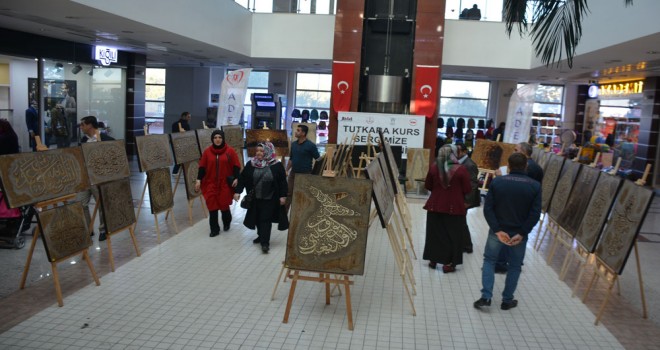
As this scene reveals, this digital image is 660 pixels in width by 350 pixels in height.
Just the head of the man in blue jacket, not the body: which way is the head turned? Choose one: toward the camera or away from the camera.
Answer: away from the camera

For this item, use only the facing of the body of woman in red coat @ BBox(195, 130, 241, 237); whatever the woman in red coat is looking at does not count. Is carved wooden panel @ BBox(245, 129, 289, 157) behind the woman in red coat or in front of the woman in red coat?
behind

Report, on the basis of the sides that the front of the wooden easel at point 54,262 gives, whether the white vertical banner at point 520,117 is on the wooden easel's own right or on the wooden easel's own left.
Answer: on the wooden easel's own left

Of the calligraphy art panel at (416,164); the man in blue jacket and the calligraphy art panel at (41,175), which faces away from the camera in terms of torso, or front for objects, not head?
the man in blue jacket

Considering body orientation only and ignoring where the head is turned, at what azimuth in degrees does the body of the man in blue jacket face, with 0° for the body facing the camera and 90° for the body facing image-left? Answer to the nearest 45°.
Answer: approximately 180°

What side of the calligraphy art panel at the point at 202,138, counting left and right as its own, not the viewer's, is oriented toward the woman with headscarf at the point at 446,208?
front

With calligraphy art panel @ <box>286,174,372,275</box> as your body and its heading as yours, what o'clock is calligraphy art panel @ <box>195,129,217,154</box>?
calligraphy art panel @ <box>195,129,217,154</box> is roughly at 5 o'clock from calligraphy art panel @ <box>286,174,372,275</box>.

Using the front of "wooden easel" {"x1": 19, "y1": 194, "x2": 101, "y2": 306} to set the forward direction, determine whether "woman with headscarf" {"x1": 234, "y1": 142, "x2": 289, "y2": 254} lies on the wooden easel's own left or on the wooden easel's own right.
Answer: on the wooden easel's own left

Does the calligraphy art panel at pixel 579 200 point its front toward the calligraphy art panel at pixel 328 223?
yes

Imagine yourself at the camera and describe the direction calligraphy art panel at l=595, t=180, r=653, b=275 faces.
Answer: facing the viewer and to the left of the viewer

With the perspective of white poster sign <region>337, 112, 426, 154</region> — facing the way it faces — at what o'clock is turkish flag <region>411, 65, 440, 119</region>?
The turkish flag is roughly at 7 o'clock from the white poster sign.

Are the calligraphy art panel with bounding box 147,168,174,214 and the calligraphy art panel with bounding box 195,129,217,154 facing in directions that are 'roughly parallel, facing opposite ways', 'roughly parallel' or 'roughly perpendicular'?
roughly parallel

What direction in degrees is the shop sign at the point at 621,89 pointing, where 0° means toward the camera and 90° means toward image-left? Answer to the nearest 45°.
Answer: approximately 45°

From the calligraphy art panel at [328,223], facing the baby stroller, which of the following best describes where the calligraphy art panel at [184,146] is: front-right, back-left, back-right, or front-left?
front-right

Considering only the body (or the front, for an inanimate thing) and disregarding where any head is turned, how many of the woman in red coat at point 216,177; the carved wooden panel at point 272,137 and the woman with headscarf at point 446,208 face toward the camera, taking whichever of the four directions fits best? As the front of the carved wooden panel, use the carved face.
2

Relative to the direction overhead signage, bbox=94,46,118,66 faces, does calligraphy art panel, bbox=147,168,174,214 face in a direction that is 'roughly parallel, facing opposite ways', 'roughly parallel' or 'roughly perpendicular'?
roughly parallel

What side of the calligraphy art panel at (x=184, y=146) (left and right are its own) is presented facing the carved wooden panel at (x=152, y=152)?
right

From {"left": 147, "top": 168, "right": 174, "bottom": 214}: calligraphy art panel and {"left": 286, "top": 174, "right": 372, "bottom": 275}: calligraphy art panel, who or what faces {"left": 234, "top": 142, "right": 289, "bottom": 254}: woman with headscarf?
{"left": 147, "top": 168, "right": 174, "bottom": 214}: calligraphy art panel
